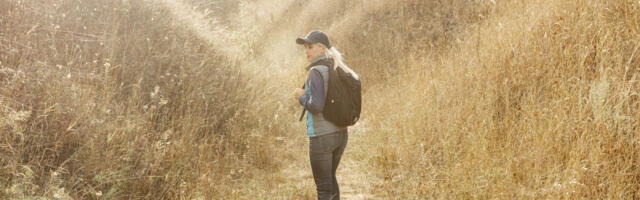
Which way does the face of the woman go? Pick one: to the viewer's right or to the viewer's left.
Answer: to the viewer's left

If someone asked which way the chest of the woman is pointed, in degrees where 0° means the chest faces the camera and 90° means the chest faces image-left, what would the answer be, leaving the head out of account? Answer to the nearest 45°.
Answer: approximately 90°
